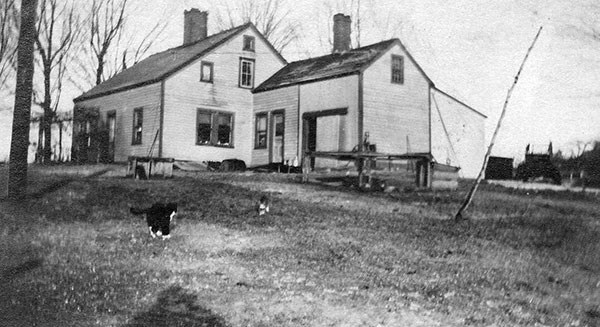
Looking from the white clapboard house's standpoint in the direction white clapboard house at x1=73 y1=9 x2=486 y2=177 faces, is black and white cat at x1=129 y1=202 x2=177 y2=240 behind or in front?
in front

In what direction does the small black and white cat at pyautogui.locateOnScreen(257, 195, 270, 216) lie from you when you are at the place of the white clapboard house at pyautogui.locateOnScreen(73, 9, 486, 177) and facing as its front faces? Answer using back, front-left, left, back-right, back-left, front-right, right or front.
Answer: front-left

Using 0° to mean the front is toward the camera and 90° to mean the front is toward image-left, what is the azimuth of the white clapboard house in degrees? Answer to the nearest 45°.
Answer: approximately 45°

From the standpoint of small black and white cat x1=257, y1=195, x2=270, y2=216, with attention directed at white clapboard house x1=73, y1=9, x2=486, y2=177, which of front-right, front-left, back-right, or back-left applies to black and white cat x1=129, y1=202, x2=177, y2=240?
back-left

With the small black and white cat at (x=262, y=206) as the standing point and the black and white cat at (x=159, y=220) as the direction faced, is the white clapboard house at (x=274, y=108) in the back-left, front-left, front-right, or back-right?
back-right
